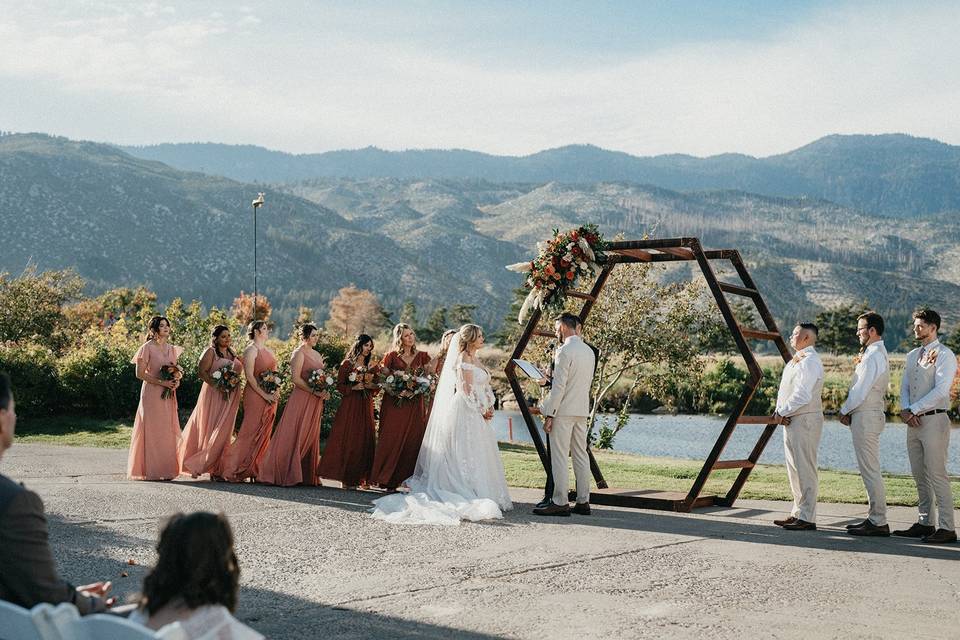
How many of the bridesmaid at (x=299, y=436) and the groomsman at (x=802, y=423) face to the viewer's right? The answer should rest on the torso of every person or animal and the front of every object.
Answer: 1

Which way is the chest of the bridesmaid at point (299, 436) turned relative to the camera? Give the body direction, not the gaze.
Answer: to the viewer's right

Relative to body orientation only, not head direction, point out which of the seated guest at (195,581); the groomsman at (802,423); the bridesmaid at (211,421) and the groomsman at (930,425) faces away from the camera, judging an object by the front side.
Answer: the seated guest

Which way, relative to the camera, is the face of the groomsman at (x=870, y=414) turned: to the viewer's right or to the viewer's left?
to the viewer's left

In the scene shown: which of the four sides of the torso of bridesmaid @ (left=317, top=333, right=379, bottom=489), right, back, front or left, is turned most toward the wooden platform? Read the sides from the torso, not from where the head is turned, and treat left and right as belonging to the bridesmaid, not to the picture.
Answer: front

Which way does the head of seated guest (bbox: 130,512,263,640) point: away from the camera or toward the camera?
away from the camera

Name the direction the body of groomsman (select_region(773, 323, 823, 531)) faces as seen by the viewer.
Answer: to the viewer's left

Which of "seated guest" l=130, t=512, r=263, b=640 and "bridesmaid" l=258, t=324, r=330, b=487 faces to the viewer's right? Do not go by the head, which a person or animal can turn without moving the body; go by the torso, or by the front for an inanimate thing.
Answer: the bridesmaid

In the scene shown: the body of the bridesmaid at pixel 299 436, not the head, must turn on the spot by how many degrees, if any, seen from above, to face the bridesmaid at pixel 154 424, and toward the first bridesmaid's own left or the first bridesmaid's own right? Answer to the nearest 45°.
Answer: approximately 180°
